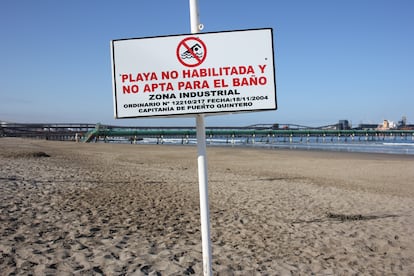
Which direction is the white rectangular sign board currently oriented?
toward the camera
